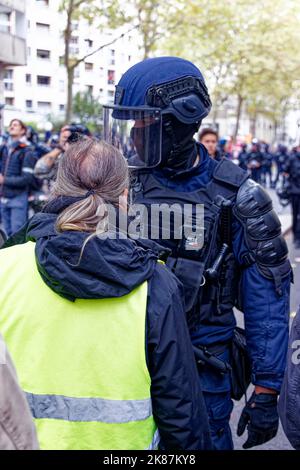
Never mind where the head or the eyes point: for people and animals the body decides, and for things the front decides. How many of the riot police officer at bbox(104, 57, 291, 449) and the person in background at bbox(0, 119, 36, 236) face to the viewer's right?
0

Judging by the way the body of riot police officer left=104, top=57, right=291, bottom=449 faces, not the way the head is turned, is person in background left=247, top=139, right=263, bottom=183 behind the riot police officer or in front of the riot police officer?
behind

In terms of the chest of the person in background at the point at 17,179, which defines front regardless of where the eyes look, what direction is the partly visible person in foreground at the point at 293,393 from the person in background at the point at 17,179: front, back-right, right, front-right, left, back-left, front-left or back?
front-left

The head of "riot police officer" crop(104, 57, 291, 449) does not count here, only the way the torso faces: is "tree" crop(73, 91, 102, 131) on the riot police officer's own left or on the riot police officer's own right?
on the riot police officer's own right

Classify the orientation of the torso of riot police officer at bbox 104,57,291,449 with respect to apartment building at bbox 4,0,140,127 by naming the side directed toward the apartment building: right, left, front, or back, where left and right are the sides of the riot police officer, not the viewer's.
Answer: right

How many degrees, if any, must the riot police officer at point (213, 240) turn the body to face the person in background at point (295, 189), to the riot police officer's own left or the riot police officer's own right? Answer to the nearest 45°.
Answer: approximately 135° to the riot police officer's own right

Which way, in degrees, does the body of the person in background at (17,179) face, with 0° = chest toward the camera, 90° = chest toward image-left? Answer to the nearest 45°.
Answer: approximately 45°

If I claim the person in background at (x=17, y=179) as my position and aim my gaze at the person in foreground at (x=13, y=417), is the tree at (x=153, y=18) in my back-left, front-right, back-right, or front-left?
back-left

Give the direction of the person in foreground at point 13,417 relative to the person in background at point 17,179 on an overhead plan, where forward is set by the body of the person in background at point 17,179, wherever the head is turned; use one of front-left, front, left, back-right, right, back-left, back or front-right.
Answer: front-left

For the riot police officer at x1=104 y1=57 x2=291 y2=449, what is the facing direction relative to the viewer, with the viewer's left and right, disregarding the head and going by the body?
facing the viewer and to the left of the viewer

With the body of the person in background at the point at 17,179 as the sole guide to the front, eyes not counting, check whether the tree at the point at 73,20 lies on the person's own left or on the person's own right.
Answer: on the person's own left

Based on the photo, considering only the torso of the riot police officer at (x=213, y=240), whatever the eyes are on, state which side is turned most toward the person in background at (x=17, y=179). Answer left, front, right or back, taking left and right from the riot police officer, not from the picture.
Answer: right

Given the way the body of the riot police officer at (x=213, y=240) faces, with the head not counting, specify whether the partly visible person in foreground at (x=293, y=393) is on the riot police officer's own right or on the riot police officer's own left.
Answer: on the riot police officer's own left

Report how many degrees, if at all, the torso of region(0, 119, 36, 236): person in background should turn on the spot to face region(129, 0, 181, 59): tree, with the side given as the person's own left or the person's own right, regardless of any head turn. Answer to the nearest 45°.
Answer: approximately 180°

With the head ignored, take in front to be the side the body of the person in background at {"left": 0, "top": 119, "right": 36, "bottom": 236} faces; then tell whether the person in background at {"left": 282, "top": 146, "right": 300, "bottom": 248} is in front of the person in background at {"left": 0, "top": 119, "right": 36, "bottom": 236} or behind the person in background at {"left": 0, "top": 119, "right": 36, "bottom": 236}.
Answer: behind
